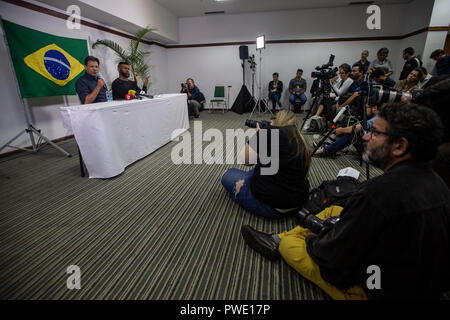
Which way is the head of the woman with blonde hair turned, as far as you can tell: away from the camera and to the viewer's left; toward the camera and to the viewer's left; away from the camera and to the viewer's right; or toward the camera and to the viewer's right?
away from the camera and to the viewer's left

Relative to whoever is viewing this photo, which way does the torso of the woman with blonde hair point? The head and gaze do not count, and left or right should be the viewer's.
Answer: facing away from the viewer and to the left of the viewer

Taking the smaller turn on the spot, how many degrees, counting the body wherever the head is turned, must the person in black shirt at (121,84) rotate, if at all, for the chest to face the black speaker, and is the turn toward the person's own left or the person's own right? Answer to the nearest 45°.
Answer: approximately 90° to the person's own left

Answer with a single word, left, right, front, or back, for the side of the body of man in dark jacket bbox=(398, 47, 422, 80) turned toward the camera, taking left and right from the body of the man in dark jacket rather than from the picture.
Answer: left

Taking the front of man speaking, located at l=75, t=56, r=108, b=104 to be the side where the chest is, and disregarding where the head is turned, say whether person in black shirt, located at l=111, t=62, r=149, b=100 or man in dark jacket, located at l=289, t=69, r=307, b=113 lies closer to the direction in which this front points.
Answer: the man in dark jacket

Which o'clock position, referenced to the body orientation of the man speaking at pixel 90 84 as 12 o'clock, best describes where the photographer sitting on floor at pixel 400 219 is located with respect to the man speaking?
The photographer sitting on floor is roughly at 1 o'clock from the man speaking.

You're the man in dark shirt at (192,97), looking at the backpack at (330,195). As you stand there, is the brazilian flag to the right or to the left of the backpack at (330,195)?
right

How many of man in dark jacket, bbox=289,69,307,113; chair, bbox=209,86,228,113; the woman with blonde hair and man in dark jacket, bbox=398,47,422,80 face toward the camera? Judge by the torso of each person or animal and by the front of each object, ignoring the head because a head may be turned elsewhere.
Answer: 2

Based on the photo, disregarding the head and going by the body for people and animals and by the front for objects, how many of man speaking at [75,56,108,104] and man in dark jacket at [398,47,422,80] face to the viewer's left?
1

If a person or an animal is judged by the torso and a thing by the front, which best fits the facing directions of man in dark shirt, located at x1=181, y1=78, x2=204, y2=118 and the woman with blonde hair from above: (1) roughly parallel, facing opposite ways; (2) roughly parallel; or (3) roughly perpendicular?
roughly perpendicular

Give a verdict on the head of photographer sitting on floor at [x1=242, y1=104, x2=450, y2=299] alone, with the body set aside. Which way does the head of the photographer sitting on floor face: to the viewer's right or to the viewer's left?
to the viewer's left
